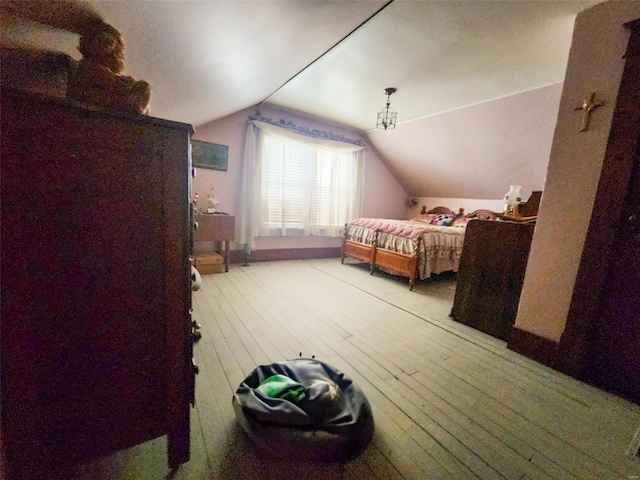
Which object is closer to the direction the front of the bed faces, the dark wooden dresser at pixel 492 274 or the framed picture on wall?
the framed picture on wall

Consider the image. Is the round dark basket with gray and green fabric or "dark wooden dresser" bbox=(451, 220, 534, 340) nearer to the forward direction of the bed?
the round dark basket with gray and green fabric

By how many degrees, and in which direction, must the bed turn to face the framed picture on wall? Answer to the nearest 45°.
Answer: approximately 45° to its right

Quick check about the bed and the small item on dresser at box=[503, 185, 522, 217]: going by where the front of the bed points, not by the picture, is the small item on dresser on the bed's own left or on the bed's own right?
on the bed's own left

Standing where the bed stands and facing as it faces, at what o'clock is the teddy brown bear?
The teddy brown bear is roughly at 11 o'clock from the bed.

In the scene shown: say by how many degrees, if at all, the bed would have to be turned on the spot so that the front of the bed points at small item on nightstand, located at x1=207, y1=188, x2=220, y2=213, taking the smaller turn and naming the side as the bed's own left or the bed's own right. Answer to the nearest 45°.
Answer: approximately 45° to the bed's own right

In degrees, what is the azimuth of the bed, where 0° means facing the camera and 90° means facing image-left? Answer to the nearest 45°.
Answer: approximately 45°

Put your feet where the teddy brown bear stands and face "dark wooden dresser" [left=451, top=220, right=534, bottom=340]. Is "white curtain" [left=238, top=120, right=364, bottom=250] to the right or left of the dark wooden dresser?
left

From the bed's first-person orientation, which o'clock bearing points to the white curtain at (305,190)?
The white curtain is roughly at 2 o'clock from the bed.

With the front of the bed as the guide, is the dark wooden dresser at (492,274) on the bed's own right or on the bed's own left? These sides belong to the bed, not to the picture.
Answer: on the bed's own left

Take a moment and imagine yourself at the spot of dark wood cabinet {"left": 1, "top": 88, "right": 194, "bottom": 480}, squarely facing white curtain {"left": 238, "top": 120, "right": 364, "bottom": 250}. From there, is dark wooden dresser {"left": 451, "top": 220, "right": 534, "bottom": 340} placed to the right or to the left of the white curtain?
right

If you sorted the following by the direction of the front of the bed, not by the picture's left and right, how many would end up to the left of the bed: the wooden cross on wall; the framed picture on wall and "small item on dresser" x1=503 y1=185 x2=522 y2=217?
2
